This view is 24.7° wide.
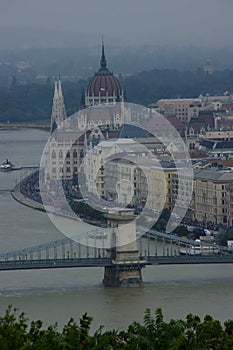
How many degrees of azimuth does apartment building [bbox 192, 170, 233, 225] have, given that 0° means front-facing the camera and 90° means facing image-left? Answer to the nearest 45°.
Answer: approximately 45°

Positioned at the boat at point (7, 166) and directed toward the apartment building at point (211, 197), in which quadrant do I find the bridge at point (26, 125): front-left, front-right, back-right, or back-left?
back-left

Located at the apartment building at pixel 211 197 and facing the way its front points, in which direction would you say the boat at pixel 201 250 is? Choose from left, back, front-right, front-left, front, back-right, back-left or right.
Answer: front-left

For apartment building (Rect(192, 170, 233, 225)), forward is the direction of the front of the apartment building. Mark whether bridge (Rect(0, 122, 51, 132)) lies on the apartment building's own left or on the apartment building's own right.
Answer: on the apartment building's own right

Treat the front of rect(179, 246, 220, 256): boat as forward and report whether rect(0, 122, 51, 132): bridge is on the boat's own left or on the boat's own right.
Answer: on the boat's own right

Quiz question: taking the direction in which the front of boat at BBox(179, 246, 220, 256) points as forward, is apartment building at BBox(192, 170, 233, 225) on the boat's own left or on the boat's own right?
on the boat's own right
